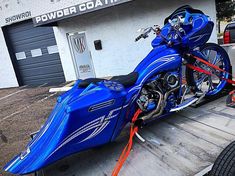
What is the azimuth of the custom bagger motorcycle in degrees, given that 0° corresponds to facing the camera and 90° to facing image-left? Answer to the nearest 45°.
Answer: approximately 225°

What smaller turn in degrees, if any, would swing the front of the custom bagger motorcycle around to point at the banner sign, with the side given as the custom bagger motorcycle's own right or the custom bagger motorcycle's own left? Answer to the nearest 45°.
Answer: approximately 45° to the custom bagger motorcycle's own left

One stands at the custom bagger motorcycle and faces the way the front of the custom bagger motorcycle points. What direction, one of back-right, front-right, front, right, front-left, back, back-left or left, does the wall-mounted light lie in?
front-left

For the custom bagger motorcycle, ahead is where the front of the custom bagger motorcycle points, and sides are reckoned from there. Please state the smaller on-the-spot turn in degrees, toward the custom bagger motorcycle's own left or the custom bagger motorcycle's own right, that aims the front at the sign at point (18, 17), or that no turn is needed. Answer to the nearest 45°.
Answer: approximately 90° to the custom bagger motorcycle's own left
